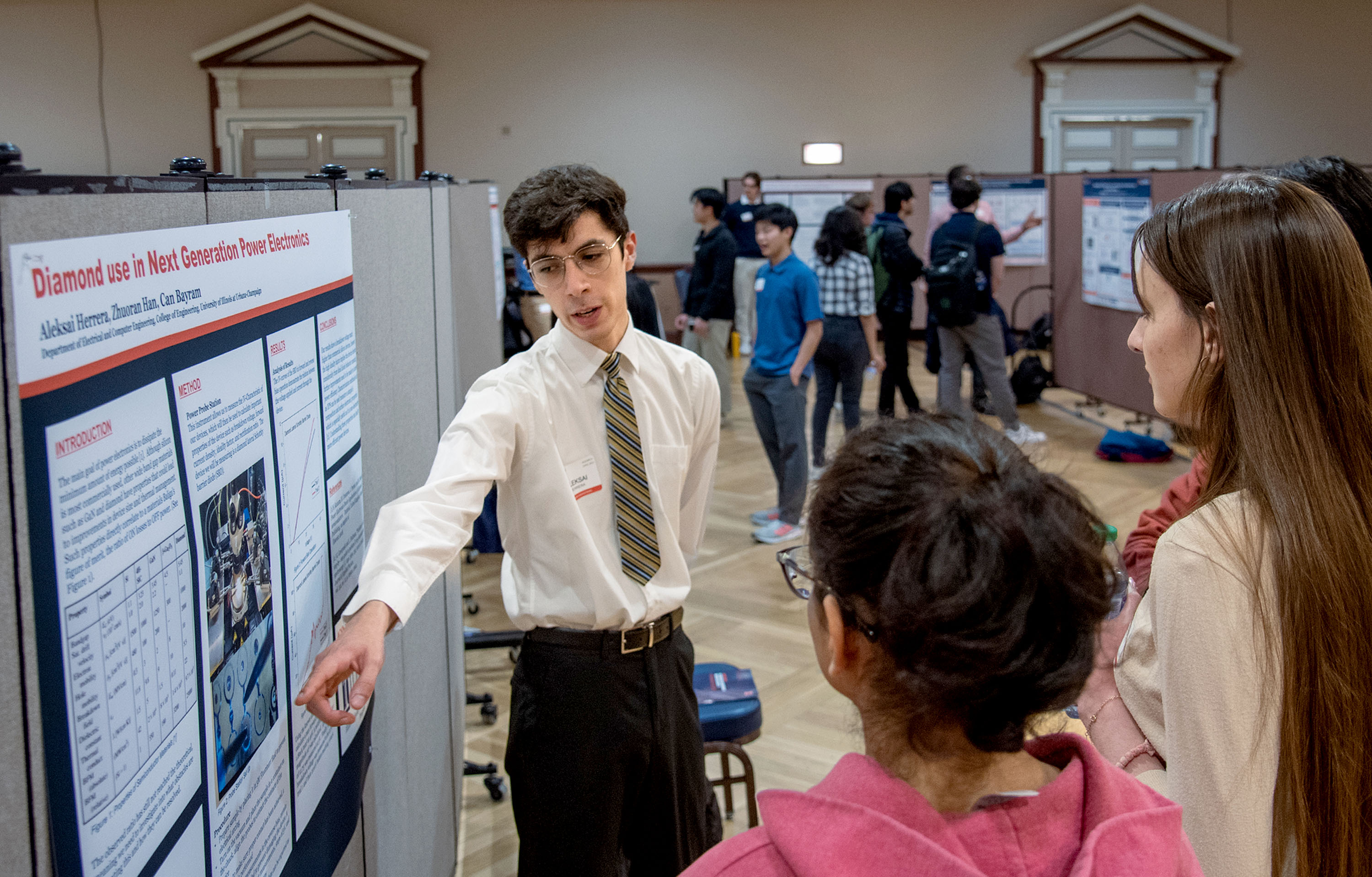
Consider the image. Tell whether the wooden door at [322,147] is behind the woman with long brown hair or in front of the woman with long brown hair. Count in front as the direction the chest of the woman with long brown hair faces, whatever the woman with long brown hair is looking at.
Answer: in front

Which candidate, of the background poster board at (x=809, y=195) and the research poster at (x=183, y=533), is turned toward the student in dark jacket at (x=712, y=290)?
the background poster board

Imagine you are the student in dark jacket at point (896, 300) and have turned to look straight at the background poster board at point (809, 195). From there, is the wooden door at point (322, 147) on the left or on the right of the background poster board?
left

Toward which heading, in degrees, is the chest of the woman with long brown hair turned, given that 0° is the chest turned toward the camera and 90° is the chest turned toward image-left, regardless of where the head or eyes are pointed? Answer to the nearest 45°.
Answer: approximately 135°

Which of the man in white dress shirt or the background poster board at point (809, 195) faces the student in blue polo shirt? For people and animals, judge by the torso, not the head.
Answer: the background poster board

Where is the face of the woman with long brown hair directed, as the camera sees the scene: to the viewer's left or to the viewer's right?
to the viewer's left

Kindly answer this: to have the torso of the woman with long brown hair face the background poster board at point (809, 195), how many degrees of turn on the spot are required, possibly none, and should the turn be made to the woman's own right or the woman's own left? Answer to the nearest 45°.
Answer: approximately 45° to the woman's own right

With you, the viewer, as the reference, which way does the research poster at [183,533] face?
facing the viewer and to the right of the viewer

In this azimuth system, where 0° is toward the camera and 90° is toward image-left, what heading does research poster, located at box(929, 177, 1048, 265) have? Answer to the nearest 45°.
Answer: approximately 0°

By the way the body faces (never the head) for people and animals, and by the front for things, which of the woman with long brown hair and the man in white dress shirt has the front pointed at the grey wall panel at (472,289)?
the woman with long brown hair

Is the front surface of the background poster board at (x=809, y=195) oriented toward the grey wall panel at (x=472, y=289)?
yes
